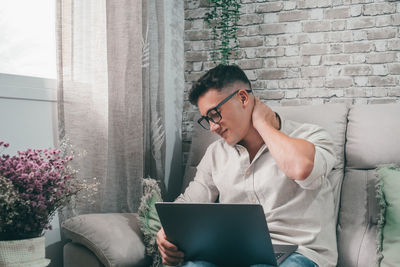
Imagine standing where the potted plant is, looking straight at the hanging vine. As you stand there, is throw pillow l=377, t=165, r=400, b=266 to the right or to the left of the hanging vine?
right

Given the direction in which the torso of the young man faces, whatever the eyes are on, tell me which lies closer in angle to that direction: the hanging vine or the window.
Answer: the window

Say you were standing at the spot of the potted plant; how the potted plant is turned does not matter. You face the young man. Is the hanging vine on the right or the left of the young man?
left

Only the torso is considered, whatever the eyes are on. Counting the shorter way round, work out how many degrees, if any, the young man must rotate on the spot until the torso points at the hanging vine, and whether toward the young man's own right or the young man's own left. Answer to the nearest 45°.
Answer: approximately 135° to the young man's own right

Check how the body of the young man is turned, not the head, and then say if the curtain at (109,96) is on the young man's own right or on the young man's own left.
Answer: on the young man's own right

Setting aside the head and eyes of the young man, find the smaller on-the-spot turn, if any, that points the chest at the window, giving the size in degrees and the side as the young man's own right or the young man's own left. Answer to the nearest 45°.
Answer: approximately 45° to the young man's own right

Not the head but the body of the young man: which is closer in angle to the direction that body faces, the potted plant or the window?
the potted plant

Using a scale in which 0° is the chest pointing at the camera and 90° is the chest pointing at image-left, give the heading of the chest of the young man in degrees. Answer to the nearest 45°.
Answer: approximately 45°
